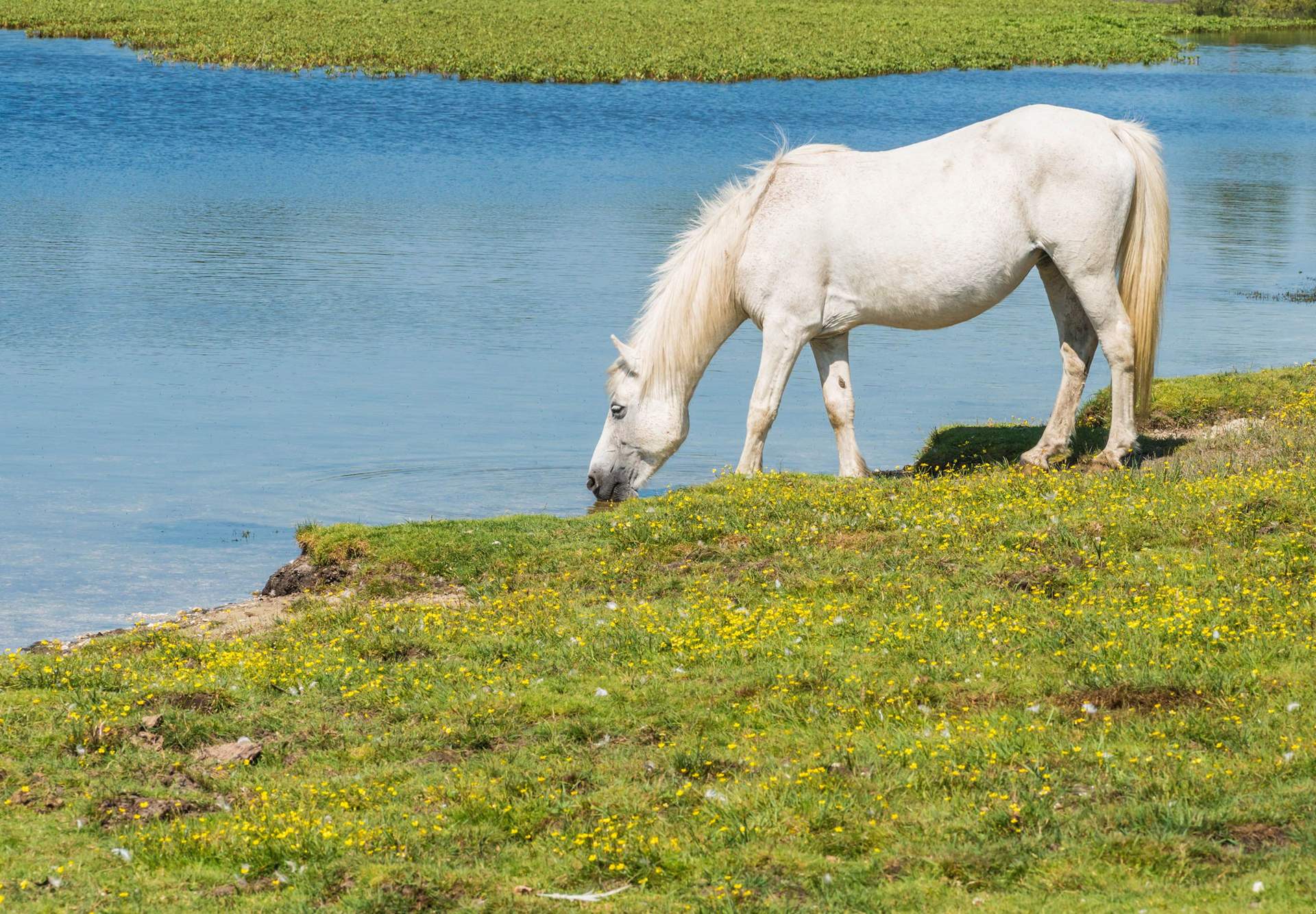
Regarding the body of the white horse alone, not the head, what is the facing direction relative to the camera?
to the viewer's left
